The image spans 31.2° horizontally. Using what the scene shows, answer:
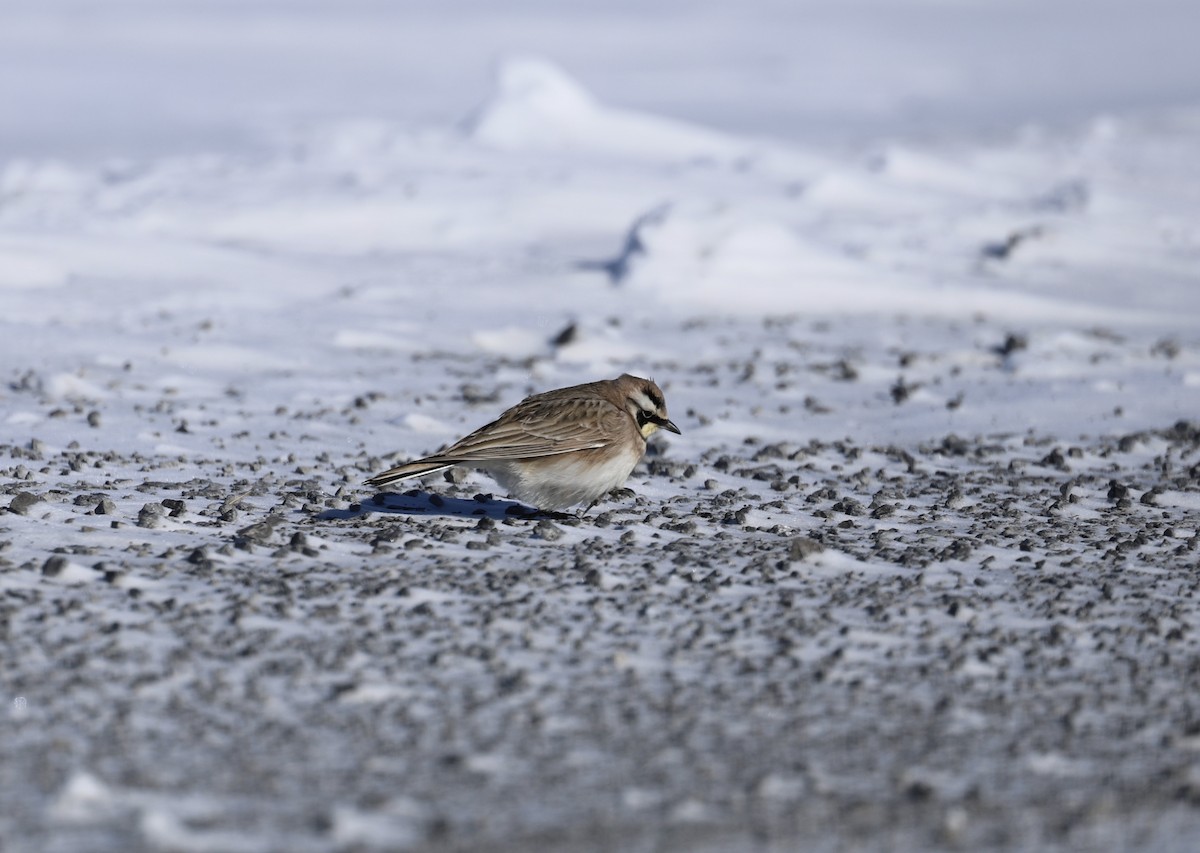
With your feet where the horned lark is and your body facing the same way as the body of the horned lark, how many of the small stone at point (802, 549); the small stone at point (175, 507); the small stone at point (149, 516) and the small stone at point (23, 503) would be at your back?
3

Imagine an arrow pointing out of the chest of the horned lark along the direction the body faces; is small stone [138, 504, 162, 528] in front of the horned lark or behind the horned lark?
behind

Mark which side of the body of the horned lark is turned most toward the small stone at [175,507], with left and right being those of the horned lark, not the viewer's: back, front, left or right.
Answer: back

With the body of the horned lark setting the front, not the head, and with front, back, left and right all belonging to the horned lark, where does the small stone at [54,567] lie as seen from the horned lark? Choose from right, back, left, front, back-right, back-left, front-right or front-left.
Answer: back-right

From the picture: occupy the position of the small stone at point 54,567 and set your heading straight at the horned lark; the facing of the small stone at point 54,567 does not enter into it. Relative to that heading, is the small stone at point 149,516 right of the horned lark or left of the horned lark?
left

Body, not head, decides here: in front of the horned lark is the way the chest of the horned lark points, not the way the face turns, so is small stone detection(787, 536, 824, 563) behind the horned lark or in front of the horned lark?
in front

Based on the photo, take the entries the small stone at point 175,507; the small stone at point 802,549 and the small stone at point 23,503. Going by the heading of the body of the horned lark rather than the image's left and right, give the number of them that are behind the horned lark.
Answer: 2

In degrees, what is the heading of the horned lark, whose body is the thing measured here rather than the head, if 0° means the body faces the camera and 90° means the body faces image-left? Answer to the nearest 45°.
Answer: approximately 270°

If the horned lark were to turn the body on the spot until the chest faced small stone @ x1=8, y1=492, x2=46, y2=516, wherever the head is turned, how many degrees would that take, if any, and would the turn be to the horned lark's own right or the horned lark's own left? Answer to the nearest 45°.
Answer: approximately 180°
